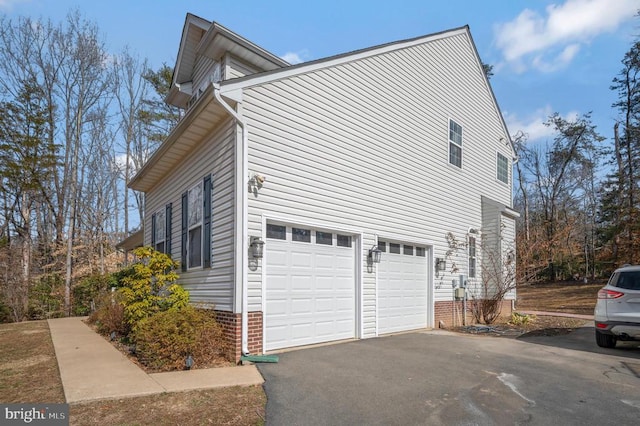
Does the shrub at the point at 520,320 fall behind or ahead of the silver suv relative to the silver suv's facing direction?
ahead

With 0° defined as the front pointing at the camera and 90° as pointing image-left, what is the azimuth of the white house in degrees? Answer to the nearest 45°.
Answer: approximately 45°

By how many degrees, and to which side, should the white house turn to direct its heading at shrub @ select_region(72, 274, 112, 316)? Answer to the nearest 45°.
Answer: approximately 90° to its right

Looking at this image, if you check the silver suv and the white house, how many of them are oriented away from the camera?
1

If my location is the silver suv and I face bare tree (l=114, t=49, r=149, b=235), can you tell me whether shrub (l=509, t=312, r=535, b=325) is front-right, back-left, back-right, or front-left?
front-right

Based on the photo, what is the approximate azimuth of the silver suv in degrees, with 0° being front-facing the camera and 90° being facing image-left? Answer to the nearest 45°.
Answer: approximately 180°

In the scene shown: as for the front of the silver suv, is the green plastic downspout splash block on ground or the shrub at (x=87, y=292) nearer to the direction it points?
the shrub

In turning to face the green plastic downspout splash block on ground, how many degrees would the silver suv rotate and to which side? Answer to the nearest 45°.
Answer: approximately 135° to its left

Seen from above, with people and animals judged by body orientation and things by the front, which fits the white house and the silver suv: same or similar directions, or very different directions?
very different directions

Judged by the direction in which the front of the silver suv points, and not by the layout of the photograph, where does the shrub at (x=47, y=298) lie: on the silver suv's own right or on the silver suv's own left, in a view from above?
on the silver suv's own left

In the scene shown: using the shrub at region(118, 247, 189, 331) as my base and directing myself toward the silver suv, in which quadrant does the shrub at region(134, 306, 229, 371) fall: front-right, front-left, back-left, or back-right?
front-right

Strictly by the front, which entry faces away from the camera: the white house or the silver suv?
the silver suv

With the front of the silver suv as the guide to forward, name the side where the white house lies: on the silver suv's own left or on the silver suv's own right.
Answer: on the silver suv's own left

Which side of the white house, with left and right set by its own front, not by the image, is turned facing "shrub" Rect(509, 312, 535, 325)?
back
